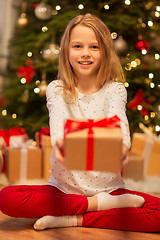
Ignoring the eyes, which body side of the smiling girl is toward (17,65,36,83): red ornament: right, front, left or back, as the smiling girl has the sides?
back

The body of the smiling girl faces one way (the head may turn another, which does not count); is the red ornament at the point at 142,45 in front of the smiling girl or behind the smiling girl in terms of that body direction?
behind

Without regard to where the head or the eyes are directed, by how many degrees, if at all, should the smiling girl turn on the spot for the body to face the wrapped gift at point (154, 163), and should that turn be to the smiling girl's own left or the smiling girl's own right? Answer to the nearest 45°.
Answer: approximately 135° to the smiling girl's own left

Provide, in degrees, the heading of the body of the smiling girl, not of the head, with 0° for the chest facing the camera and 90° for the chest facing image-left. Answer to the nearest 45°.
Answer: approximately 0°

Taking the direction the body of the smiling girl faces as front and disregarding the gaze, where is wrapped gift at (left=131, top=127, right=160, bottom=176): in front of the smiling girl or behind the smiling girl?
behind

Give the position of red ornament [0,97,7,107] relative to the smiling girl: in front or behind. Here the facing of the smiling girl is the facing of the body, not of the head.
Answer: behind

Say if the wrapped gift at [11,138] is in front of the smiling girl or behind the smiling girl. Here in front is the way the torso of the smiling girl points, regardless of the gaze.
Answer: behind
